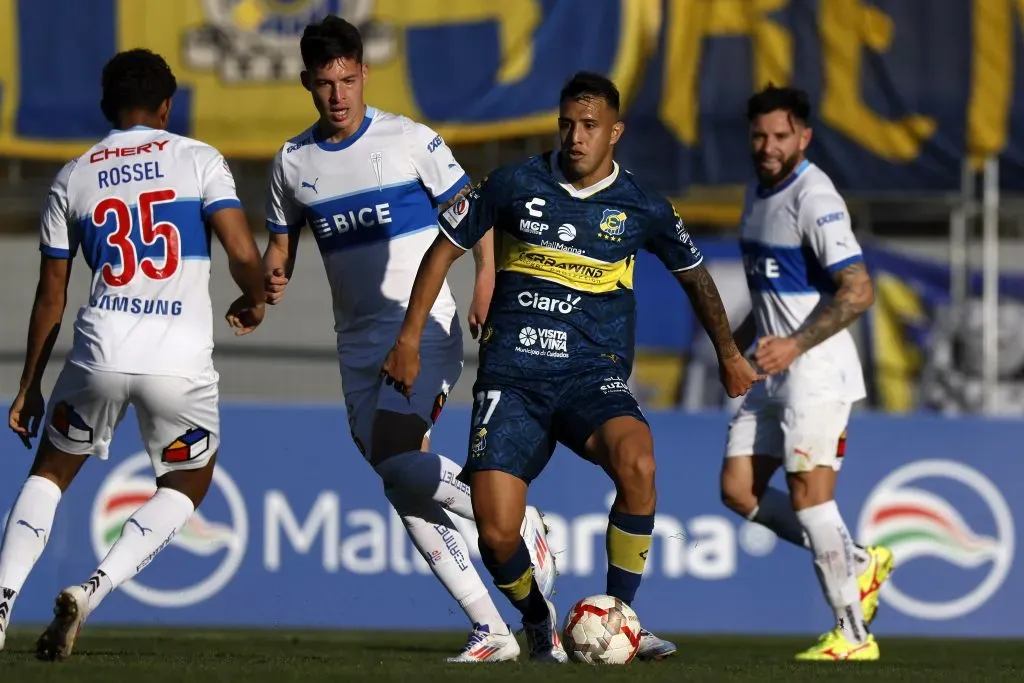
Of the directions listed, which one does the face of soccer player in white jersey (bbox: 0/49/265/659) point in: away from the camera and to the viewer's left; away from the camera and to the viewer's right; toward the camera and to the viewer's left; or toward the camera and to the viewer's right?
away from the camera and to the viewer's right

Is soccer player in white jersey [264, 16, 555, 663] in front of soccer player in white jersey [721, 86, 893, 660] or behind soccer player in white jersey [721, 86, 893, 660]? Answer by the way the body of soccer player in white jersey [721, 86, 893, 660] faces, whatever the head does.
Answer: in front

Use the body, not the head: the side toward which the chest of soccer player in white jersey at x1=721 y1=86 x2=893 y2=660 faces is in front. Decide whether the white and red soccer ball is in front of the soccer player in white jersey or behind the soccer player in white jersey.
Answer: in front

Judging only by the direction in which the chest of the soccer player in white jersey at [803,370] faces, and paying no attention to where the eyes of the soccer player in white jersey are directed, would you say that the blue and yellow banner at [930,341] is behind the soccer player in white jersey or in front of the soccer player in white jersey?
behind

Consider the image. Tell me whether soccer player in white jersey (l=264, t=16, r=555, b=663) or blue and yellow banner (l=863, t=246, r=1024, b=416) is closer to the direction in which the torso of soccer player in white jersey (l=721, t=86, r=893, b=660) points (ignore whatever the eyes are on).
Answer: the soccer player in white jersey

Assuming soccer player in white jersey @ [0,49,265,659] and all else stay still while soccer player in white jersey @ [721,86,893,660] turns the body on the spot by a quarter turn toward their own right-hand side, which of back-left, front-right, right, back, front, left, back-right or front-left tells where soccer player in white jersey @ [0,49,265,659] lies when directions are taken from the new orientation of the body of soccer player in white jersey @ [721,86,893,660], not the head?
left

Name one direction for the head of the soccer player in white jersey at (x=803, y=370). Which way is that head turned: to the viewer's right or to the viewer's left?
to the viewer's left

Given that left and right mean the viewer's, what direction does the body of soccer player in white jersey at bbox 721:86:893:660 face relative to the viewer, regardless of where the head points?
facing the viewer and to the left of the viewer
